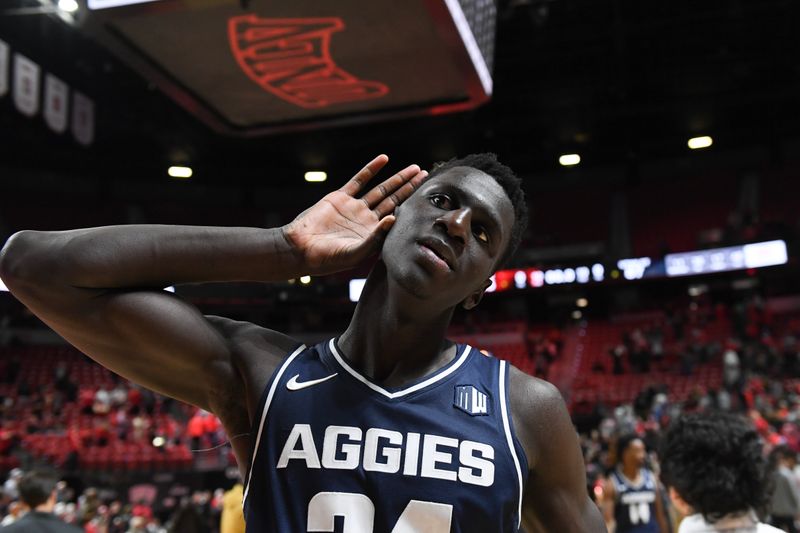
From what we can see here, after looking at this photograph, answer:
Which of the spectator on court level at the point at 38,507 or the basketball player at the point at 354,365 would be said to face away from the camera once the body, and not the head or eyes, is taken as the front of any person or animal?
the spectator on court level

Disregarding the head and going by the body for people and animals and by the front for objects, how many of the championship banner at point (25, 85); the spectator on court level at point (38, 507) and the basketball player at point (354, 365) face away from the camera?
1

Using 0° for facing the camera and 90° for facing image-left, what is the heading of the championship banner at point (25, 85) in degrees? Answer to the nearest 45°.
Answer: approximately 315°

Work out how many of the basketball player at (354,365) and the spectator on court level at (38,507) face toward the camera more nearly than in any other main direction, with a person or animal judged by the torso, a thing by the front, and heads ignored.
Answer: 1

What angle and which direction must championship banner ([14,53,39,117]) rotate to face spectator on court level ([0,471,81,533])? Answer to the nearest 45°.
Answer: approximately 45° to its right

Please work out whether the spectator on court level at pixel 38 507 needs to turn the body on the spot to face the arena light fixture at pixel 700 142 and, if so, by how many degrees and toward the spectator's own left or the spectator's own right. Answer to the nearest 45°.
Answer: approximately 45° to the spectator's own right

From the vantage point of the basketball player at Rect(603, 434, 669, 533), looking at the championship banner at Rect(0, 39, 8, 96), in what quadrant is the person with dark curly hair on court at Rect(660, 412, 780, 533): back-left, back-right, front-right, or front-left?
back-left

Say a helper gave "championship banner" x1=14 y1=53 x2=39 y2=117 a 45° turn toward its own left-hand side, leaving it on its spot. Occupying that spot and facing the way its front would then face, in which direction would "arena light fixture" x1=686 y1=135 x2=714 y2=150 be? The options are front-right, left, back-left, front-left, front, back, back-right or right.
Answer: front

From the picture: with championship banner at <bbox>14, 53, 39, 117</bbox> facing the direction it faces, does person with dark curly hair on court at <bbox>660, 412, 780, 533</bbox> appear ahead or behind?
ahead

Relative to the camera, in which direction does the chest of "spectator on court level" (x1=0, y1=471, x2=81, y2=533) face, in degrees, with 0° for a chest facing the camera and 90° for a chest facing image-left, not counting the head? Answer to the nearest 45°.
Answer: approximately 180°

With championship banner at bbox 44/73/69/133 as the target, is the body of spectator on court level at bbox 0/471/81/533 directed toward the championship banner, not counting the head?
yes

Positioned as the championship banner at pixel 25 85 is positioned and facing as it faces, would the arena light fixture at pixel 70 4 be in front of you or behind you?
in front

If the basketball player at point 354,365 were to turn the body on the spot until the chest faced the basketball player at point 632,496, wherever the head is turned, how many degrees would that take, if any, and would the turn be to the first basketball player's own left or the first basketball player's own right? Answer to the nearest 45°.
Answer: approximately 135° to the first basketball player's own left
